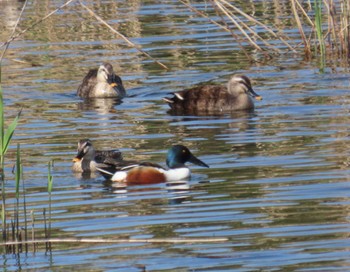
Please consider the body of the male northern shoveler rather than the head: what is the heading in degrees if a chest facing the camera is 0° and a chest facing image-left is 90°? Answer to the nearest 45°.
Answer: approximately 270°

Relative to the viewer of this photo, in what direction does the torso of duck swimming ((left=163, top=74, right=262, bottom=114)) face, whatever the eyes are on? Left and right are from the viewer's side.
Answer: facing to the right of the viewer

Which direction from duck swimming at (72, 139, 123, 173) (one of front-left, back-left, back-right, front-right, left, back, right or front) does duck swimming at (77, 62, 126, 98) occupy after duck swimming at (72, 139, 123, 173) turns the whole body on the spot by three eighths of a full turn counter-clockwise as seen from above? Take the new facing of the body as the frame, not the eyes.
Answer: left

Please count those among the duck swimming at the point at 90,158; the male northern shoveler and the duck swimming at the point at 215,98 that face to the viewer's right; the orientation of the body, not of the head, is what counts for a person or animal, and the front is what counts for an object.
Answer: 2

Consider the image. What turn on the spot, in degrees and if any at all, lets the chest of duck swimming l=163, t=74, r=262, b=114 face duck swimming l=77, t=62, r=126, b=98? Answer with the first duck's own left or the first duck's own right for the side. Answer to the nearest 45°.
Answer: approximately 135° to the first duck's own left

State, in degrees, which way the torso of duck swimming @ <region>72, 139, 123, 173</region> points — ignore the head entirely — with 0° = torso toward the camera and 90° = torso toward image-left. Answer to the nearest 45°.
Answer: approximately 45°

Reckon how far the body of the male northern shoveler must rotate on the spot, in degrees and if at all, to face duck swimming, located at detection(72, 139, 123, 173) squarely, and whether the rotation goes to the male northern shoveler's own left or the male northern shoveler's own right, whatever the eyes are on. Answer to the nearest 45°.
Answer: approximately 135° to the male northern shoveler's own left

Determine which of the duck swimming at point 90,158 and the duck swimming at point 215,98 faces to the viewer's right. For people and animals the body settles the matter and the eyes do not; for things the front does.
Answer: the duck swimming at point 215,98

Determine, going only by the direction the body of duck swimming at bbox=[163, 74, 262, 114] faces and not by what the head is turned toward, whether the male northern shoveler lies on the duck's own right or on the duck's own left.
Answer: on the duck's own right

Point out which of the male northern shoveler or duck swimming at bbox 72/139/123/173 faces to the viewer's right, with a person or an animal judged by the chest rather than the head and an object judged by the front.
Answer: the male northern shoveler
